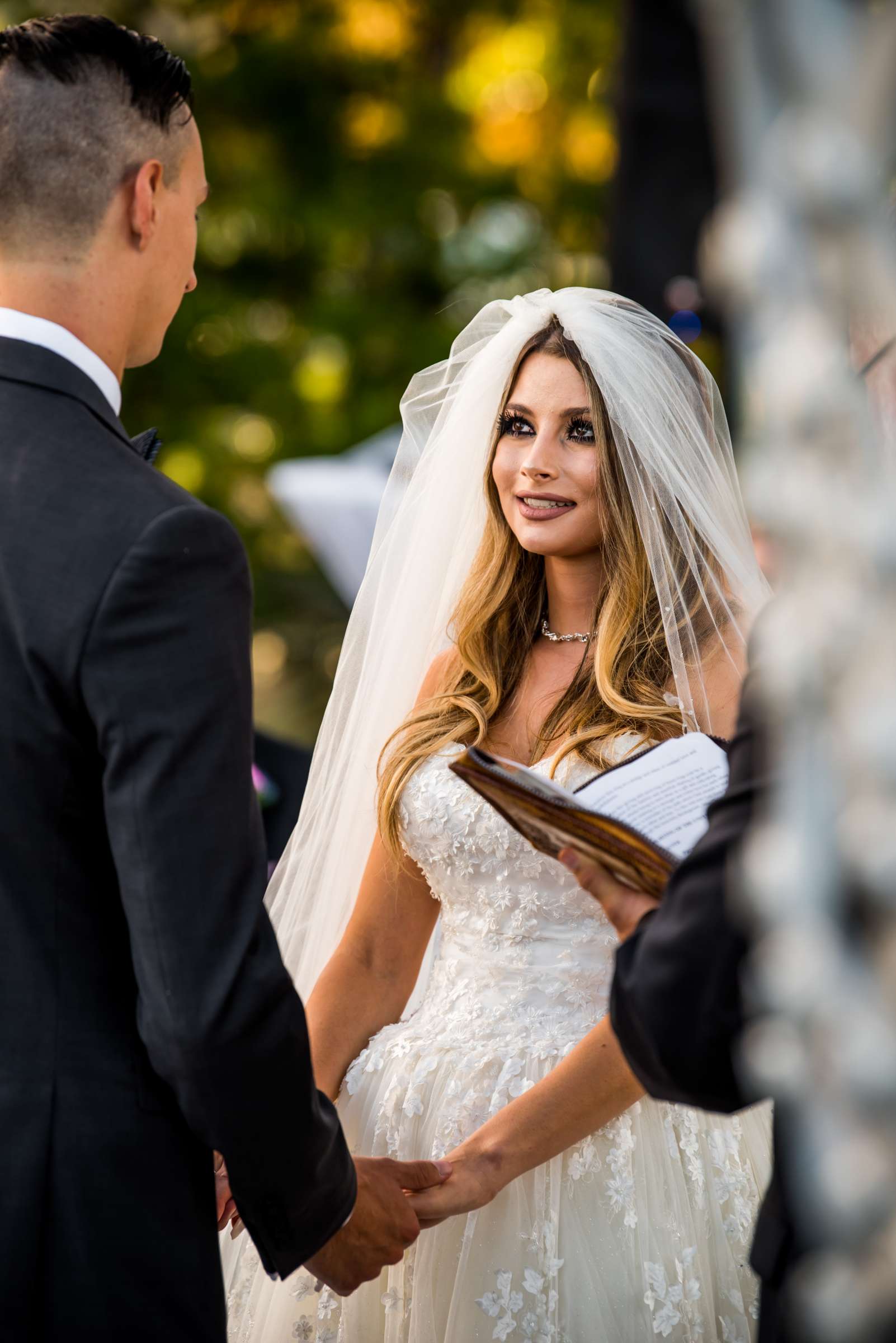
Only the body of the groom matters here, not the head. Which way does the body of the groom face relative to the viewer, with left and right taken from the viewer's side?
facing away from the viewer and to the right of the viewer

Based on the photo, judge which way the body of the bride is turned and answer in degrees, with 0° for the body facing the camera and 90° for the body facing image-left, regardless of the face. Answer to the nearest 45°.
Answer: approximately 45°

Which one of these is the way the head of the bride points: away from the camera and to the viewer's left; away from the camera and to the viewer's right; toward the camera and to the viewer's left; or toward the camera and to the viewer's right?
toward the camera and to the viewer's left

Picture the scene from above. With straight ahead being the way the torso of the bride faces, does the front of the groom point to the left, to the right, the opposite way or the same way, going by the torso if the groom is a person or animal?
the opposite way

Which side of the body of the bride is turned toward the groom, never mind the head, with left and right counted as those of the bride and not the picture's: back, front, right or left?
front

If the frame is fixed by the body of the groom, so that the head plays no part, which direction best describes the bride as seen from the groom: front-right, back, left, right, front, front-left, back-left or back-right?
front

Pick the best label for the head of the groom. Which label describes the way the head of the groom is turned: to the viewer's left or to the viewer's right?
to the viewer's right
